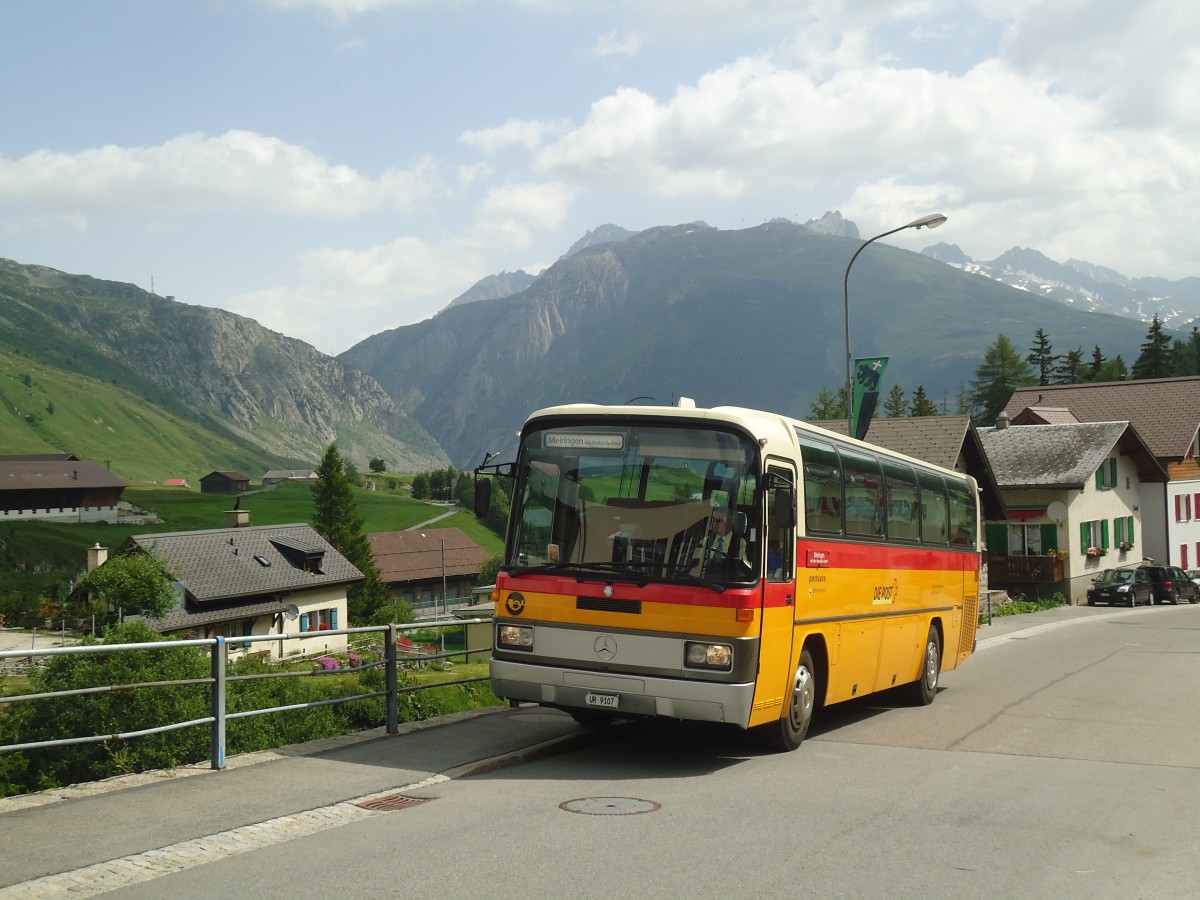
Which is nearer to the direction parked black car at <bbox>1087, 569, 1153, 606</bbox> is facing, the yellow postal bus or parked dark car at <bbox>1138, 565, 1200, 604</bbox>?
the yellow postal bus

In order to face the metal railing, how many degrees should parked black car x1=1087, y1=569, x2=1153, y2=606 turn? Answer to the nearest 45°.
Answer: approximately 45° to its left

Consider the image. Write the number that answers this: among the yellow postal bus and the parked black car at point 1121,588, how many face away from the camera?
0

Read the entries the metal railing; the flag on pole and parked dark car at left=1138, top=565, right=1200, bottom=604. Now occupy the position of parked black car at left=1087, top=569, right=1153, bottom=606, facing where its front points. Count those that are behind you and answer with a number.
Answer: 1

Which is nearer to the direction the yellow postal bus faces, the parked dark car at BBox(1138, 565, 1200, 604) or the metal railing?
the metal railing

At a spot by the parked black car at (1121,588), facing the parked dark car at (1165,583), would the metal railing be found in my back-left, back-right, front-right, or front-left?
back-right

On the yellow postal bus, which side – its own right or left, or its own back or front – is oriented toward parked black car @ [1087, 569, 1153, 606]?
back

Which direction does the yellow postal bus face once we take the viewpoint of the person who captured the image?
facing the viewer and to the left of the viewer

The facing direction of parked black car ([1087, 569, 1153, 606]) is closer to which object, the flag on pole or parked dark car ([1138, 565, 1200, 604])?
the flag on pole

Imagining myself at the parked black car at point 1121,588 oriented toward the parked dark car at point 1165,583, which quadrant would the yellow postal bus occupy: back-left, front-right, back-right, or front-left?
back-right

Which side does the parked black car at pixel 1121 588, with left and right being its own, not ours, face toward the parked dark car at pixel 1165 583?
back

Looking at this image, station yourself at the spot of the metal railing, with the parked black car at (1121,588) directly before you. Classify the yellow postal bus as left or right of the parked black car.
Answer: right
